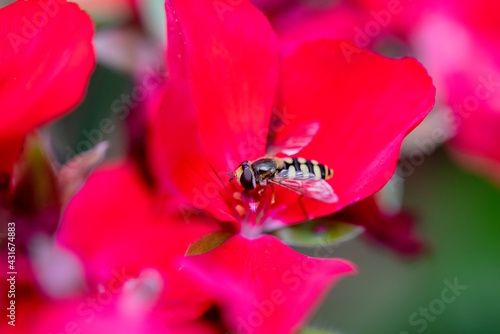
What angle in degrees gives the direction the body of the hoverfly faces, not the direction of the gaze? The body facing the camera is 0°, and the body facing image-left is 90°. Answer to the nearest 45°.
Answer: approximately 90°
